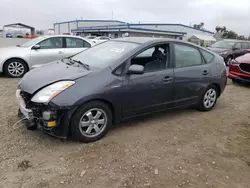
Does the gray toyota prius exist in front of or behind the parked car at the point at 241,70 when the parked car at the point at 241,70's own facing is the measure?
in front

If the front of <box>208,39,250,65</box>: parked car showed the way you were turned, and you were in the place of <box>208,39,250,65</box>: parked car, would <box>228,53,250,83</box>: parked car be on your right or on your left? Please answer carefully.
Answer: on your left

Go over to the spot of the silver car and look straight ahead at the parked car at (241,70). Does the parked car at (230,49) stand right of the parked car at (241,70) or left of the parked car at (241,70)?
left

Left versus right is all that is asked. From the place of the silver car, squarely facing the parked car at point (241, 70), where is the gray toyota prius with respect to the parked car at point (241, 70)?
right

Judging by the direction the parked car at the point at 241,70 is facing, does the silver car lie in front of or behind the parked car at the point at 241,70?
in front

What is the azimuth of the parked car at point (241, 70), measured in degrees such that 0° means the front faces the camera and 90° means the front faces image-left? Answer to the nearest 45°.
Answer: approximately 45°

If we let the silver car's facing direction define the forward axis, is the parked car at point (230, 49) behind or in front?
behind

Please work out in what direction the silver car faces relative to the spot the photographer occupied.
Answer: facing to the left of the viewer

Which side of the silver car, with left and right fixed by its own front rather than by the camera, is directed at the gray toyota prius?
left

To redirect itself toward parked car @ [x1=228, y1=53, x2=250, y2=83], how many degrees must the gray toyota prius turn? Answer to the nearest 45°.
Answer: approximately 180°

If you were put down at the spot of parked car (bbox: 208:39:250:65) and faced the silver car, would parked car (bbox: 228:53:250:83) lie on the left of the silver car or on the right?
left
